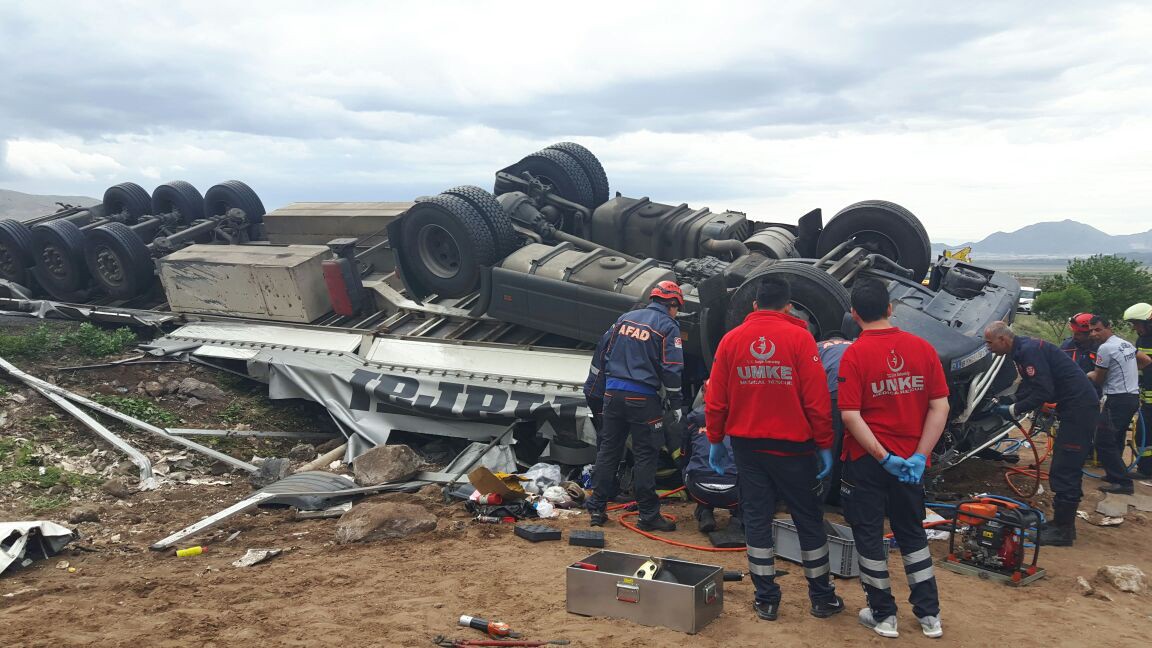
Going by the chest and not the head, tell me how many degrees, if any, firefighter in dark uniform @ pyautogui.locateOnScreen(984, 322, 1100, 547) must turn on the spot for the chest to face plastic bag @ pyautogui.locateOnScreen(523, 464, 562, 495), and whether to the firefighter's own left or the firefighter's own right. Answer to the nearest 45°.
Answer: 0° — they already face it

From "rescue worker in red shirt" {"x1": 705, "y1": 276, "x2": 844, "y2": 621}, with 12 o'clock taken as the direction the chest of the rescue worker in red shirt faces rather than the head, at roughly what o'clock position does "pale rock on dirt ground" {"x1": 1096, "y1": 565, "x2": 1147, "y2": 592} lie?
The pale rock on dirt ground is roughly at 2 o'clock from the rescue worker in red shirt.

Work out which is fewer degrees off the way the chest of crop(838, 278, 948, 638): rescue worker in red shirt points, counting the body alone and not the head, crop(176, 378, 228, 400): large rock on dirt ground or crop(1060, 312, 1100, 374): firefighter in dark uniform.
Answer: the firefighter in dark uniform

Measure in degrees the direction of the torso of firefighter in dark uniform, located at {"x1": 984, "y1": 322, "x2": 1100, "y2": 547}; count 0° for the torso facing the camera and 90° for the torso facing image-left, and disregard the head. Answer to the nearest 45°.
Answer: approximately 90°

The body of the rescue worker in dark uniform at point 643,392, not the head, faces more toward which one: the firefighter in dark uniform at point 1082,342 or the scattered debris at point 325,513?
the firefighter in dark uniform

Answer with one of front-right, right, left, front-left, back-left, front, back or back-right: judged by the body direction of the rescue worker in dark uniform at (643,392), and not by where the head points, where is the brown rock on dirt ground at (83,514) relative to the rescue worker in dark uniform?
back-left

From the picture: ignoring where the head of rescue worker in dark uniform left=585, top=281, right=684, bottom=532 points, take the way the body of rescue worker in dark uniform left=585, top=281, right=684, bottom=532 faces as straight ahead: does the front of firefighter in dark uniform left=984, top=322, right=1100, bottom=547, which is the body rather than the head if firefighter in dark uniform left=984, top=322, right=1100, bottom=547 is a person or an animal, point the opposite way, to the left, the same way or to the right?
to the left

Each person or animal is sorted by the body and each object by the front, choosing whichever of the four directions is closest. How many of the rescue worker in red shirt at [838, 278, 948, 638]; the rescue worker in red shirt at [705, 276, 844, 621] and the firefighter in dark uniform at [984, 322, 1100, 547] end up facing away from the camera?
2

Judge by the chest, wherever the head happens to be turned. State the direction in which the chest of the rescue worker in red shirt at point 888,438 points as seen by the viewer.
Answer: away from the camera

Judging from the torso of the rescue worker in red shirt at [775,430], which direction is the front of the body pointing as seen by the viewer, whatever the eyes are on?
away from the camera

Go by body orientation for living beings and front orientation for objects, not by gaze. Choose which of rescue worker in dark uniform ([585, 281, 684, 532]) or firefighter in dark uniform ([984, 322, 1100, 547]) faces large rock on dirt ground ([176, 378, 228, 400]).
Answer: firefighter in dark uniform ([984, 322, 1100, 547])

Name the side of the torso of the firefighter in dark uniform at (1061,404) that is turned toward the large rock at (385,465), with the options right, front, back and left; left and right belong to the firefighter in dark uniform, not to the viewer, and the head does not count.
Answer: front
